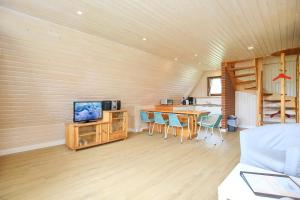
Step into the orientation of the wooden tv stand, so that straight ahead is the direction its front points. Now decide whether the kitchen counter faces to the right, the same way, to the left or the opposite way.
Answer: to the right

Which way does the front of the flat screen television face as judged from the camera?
facing the viewer and to the right of the viewer

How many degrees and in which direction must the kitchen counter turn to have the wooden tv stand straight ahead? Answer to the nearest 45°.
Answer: approximately 45° to its right

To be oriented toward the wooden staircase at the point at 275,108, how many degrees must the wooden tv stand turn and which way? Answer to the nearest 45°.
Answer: approximately 45° to its left

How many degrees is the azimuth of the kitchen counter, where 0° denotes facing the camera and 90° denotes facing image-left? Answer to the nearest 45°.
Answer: approximately 0°

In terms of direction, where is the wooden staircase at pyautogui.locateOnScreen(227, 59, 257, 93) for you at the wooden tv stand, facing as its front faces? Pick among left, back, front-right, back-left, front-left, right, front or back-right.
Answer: front-left

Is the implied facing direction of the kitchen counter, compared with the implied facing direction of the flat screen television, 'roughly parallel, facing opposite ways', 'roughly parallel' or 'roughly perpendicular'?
roughly perpendicular

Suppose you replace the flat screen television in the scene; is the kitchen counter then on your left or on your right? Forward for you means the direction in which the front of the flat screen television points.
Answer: on your left
